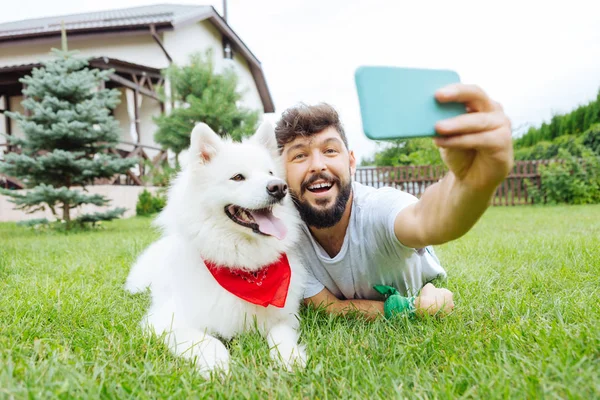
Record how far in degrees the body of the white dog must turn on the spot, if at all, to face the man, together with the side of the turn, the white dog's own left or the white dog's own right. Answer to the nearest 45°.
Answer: approximately 45° to the white dog's own left

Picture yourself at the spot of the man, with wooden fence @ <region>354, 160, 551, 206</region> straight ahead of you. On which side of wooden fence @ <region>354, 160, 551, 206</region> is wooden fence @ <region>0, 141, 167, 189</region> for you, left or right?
left

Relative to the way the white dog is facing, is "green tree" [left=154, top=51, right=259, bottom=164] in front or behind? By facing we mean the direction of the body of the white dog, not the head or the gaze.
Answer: behind

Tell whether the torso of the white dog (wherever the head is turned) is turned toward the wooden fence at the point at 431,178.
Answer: no

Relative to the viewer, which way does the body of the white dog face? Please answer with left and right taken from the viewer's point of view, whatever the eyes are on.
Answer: facing the viewer and to the right of the viewer

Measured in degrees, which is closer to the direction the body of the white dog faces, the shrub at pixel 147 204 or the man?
the man

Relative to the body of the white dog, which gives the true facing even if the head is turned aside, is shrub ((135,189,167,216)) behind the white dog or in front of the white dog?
behind

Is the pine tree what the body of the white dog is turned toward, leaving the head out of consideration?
no

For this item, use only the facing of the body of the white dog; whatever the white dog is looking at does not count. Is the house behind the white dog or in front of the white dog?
behind
